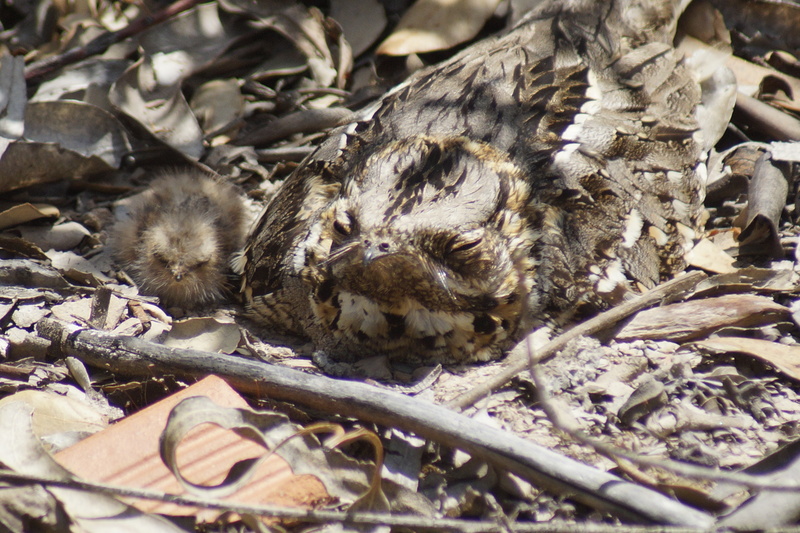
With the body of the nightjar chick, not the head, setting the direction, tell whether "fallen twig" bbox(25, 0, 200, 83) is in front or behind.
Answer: behind

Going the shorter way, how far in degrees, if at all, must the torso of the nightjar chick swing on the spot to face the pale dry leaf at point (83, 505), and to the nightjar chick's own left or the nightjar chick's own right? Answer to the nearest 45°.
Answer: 0° — it already faces it

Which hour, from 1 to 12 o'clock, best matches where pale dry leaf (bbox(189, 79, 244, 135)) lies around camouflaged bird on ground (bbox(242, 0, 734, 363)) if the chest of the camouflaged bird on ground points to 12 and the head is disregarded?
The pale dry leaf is roughly at 3 o'clock from the camouflaged bird on ground.

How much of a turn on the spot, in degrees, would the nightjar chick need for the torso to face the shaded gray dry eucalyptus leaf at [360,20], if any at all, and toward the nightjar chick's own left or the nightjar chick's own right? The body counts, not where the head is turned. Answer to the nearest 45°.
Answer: approximately 135° to the nightjar chick's own left

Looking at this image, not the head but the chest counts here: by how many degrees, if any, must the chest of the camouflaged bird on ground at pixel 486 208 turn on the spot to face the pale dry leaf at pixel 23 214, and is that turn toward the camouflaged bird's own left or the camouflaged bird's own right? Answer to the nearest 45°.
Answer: approximately 45° to the camouflaged bird's own right

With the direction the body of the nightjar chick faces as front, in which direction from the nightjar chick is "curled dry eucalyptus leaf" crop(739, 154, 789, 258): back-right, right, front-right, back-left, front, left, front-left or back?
left

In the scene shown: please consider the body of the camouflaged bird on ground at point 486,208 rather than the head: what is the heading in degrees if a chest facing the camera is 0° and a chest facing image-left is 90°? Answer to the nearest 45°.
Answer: approximately 45°
